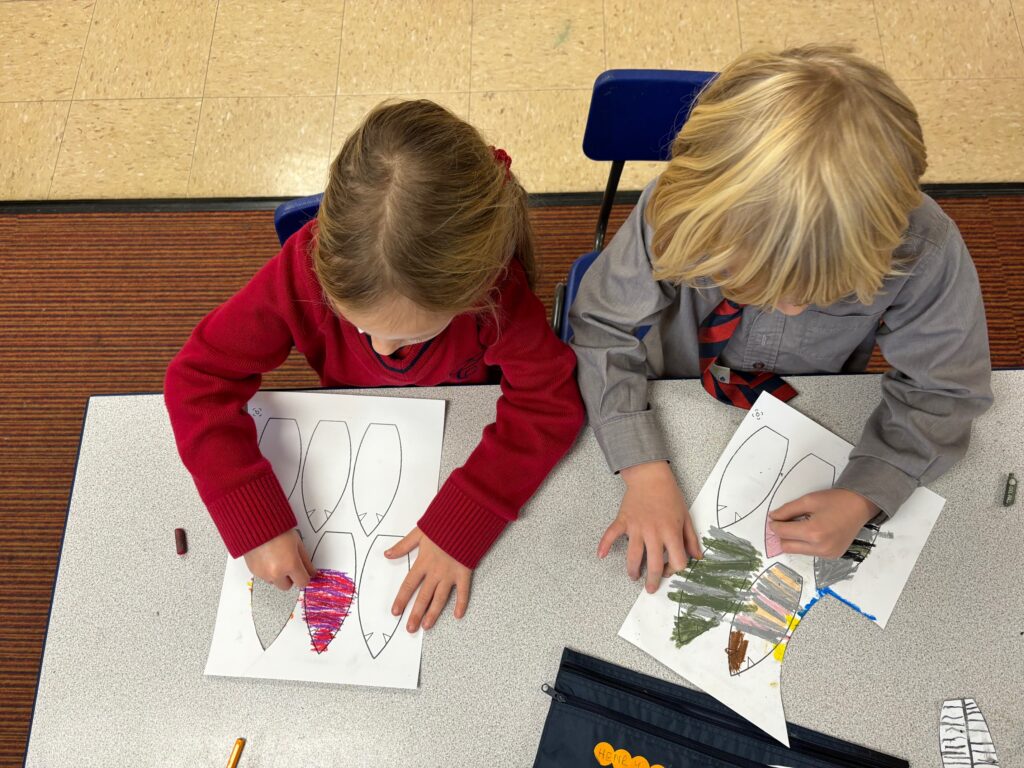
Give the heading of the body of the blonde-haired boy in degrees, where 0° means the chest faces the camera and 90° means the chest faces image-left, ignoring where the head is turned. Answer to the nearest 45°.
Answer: approximately 0°

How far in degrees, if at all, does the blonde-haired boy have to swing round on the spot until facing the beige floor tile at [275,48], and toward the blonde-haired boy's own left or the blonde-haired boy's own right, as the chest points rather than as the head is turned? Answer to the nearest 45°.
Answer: approximately 135° to the blonde-haired boy's own right

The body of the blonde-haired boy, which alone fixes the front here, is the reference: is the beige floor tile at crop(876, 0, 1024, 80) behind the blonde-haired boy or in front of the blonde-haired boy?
behind

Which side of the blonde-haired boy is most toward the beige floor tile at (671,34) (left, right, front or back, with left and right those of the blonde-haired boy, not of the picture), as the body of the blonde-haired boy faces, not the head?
back

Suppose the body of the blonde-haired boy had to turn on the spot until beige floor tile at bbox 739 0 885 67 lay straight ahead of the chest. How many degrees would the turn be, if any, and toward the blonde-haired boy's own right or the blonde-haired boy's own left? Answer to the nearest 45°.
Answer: approximately 180°

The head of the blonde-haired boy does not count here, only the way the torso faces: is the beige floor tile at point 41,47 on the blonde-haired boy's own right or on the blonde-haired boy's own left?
on the blonde-haired boy's own right
